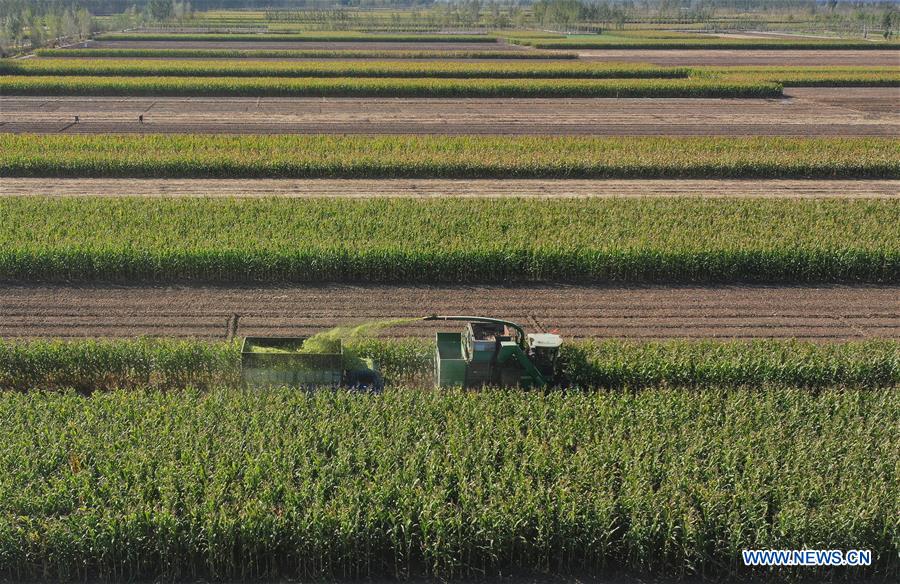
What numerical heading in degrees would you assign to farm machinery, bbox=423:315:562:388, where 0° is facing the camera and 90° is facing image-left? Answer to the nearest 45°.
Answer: approximately 270°
